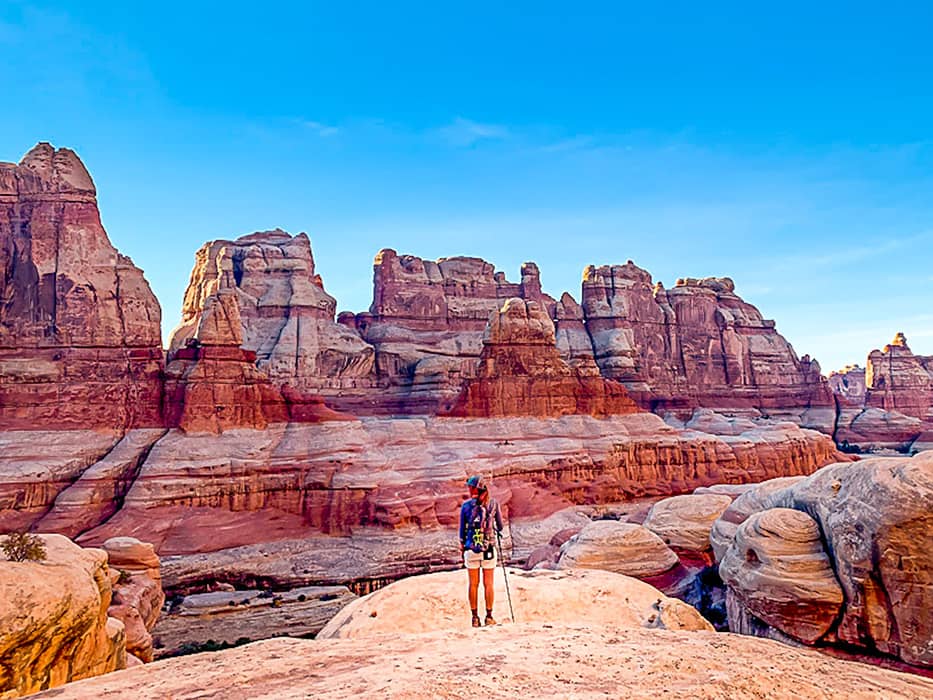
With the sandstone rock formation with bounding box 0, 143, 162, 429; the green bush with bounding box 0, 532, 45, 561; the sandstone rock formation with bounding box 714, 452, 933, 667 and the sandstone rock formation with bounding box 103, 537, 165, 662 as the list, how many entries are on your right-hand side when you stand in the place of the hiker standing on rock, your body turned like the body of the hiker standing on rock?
1

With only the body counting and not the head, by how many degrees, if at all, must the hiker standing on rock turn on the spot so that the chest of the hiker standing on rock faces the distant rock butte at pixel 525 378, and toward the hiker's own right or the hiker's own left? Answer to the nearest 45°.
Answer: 0° — they already face it

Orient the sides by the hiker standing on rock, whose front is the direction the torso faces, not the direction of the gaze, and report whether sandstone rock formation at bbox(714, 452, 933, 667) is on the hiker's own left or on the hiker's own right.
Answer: on the hiker's own right

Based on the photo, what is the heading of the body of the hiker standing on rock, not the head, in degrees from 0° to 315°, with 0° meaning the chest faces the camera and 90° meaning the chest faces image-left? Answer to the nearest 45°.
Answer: approximately 180°

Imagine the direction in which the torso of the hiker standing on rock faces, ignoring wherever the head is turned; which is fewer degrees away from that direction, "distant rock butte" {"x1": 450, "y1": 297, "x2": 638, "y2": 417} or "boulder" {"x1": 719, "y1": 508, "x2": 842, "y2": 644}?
the distant rock butte

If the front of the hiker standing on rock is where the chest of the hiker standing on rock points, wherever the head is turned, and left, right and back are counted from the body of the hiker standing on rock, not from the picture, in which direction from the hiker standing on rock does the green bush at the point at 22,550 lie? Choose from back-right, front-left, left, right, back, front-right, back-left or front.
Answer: left

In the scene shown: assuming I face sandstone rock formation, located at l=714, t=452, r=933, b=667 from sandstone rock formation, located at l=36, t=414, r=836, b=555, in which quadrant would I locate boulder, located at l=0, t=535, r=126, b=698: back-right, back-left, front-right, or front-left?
front-right

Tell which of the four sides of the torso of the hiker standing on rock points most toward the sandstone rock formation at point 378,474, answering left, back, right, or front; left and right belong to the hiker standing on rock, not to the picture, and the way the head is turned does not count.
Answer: front

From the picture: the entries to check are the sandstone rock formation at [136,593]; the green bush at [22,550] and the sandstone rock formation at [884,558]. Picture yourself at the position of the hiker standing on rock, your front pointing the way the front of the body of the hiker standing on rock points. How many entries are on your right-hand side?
1

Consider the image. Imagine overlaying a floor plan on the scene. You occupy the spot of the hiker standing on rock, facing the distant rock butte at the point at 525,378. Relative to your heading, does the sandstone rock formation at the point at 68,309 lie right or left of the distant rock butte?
left

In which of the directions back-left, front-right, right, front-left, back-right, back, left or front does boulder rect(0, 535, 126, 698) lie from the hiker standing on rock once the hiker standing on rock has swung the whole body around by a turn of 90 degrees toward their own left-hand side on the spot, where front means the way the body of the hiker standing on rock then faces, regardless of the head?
front
